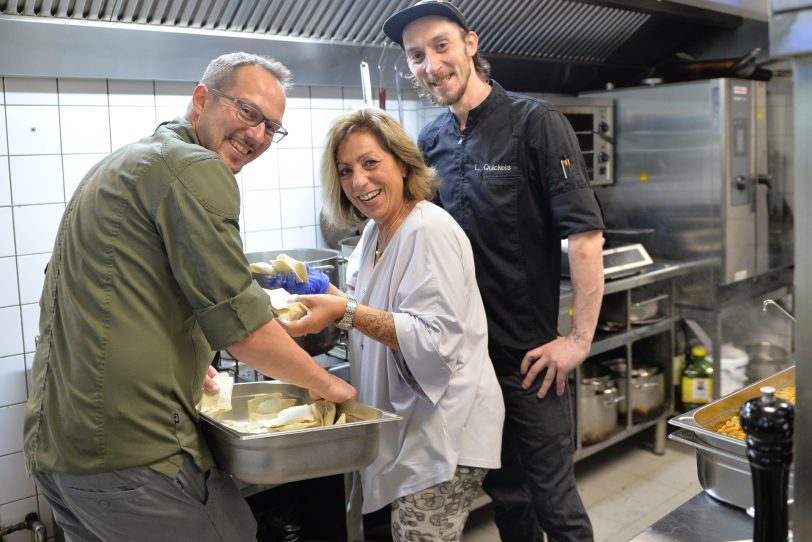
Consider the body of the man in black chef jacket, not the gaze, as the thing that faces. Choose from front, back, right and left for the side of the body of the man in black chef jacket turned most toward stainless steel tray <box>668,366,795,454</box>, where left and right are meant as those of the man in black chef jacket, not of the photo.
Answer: left

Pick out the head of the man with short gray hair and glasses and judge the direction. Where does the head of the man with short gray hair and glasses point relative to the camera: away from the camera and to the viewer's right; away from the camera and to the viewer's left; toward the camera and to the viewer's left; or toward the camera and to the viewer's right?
toward the camera and to the viewer's right

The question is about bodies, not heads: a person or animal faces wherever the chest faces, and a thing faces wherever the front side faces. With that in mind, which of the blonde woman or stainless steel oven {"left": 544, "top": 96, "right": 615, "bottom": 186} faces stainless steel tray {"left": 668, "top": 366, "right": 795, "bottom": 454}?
the stainless steel oven

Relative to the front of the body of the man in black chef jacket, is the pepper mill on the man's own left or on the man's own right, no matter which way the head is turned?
on the man's own left
